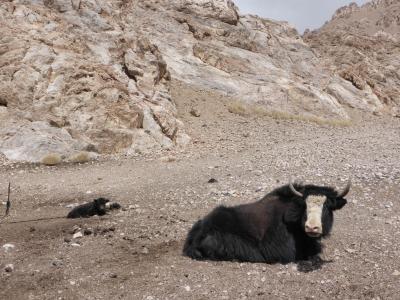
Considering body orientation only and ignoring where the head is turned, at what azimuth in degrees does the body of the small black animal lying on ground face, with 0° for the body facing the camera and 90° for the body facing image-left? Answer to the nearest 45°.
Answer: approximately 270°

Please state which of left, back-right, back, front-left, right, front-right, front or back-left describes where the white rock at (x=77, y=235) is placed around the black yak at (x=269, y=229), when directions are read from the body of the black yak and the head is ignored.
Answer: back-right

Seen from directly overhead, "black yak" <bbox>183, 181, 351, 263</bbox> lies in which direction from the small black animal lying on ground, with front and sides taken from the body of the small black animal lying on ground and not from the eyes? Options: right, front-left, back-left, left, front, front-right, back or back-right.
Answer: front-right

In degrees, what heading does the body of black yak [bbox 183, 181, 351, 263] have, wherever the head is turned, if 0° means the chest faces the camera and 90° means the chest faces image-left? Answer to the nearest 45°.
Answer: approximately 315°

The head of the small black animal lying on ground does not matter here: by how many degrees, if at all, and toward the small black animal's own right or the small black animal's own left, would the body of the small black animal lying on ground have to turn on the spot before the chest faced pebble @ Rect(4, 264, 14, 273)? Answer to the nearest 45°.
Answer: approximately 90° to the small black animal's own right

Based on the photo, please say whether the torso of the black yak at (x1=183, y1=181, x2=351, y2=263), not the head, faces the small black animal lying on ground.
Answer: no

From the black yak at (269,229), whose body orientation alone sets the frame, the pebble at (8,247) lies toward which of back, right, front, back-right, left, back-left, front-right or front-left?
back-right

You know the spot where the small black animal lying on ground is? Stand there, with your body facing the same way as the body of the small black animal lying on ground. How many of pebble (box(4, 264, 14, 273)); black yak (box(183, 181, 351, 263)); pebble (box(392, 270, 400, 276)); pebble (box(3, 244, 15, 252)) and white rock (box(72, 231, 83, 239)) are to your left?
0

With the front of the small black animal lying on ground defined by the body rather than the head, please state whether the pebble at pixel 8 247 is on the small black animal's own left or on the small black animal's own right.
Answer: on the small black animal's own right

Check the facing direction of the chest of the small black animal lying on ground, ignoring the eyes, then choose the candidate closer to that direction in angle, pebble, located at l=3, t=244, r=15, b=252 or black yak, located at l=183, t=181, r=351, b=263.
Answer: the black yak

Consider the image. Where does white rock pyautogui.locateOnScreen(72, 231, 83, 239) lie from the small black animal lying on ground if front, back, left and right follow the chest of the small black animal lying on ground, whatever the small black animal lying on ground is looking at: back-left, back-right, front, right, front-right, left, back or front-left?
right

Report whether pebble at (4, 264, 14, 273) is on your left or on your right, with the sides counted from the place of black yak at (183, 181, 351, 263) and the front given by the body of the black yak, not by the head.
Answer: on your right

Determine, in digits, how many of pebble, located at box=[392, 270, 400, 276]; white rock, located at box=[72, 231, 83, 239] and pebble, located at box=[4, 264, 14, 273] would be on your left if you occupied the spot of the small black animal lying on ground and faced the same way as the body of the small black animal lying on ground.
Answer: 0

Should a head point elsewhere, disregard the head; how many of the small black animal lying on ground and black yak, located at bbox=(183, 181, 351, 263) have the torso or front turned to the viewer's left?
0
